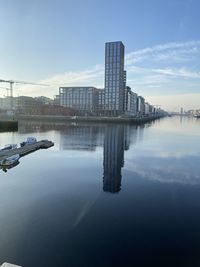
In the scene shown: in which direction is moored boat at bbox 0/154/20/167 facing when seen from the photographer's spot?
facing away from the viewer and to the right of the viewer

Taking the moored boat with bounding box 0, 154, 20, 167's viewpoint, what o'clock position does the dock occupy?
The dock is roughly at 11 o'clock from the moored boat.
